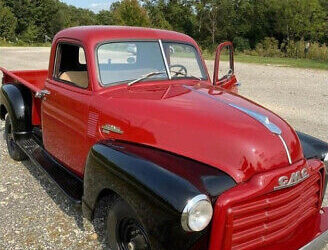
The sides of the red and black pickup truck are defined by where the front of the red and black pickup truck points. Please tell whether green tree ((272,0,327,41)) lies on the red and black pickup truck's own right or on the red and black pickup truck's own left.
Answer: on the red and black pickup truck's own left

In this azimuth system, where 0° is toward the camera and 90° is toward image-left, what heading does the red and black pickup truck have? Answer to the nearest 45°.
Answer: approximately 315°

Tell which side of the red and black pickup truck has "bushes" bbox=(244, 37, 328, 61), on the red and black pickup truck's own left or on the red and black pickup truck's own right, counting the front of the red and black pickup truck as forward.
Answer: on the red and black pickup truck's own left
